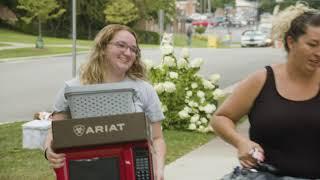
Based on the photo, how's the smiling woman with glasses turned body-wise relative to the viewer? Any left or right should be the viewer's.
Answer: facing the viewer

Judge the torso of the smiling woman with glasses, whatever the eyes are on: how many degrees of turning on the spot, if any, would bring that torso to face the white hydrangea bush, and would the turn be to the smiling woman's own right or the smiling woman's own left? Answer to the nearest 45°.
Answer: approximately 180°

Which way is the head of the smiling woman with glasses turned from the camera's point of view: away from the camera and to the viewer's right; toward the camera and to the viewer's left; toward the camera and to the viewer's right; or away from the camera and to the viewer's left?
toward the camera and to the viewer's right
